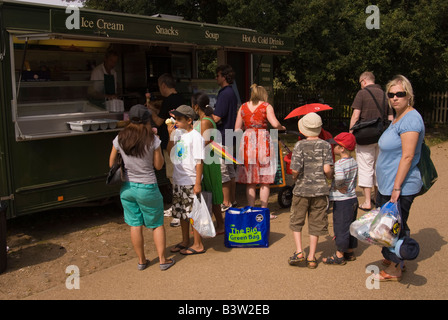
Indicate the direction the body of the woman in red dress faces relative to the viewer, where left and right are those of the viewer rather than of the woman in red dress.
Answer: facing away from the viewer

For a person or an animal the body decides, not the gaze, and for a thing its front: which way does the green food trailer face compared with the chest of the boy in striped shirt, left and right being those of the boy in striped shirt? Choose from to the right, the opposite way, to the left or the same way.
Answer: the opposite way

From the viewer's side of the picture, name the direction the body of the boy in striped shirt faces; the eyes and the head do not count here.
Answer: to the viewer's left

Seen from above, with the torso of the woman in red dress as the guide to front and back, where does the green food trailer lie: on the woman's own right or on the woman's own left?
on the woman's own left

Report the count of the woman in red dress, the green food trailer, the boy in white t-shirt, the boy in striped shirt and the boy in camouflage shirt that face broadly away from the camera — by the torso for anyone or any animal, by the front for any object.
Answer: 2

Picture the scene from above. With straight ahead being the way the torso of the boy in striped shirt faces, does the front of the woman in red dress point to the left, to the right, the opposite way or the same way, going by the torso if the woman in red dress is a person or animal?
to the right

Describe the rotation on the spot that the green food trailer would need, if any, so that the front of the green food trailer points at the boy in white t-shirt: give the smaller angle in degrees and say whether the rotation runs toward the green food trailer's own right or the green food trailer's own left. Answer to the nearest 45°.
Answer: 0° — it already faces them

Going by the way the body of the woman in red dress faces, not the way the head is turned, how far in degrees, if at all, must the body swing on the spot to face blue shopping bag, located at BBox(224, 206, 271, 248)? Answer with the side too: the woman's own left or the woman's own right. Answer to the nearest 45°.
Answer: approximately 180°

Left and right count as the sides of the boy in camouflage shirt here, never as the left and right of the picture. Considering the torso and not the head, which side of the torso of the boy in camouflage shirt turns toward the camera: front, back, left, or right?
back
